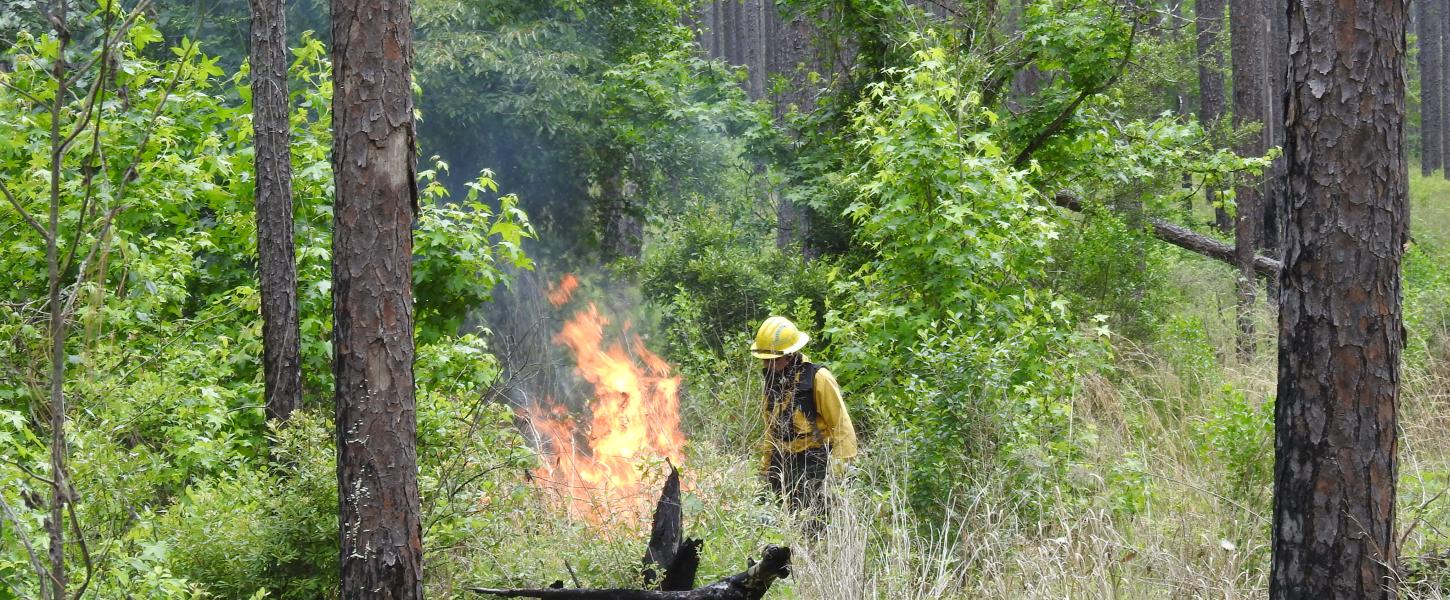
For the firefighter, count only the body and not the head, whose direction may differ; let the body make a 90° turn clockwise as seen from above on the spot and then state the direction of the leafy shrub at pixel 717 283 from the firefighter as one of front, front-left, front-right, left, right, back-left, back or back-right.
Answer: front-right

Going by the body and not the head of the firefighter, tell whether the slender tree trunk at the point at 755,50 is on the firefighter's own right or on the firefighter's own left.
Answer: on the firefighter's own right

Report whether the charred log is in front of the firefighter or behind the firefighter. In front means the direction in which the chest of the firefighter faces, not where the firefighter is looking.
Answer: in front

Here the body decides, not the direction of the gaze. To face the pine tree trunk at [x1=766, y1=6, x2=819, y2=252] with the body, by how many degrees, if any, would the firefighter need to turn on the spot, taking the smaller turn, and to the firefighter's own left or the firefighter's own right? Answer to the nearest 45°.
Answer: approximately 135° to the firefighter's own right

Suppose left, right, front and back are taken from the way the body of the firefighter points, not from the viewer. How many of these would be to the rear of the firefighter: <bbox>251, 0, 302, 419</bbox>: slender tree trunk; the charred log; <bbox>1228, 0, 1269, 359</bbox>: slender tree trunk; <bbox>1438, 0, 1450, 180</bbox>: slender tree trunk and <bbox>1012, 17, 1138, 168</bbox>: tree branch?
3

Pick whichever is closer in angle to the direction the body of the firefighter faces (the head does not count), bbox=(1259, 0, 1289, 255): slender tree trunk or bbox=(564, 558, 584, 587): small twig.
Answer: the small twig

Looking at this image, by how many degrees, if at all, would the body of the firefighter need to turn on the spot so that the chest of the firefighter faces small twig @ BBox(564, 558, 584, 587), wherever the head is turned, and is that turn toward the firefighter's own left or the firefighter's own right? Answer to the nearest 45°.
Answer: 0° — they already face it

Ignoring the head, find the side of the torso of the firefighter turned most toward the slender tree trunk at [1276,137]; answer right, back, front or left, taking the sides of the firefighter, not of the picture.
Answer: back

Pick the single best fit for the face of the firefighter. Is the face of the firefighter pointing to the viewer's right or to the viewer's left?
to the viewer's left

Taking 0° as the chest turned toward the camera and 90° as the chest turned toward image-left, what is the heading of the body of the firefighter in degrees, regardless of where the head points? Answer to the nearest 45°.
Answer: approximately 45°

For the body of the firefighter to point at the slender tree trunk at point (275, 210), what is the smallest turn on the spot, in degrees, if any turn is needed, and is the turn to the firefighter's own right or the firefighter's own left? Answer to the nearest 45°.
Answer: approximately 45° to the firefighter's own right

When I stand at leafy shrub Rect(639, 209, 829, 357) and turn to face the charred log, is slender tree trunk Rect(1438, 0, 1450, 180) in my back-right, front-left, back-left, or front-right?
back-left

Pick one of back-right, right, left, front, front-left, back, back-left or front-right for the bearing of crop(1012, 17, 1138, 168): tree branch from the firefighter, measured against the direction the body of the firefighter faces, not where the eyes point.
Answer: back

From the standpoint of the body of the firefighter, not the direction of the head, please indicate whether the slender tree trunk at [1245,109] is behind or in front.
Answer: behind

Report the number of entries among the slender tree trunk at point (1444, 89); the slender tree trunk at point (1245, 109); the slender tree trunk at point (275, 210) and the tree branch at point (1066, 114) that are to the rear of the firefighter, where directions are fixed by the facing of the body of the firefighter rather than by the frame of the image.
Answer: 3

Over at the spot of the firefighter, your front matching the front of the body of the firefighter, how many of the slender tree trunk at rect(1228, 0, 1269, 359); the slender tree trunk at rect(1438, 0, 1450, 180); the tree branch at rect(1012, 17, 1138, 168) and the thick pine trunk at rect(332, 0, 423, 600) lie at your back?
3
